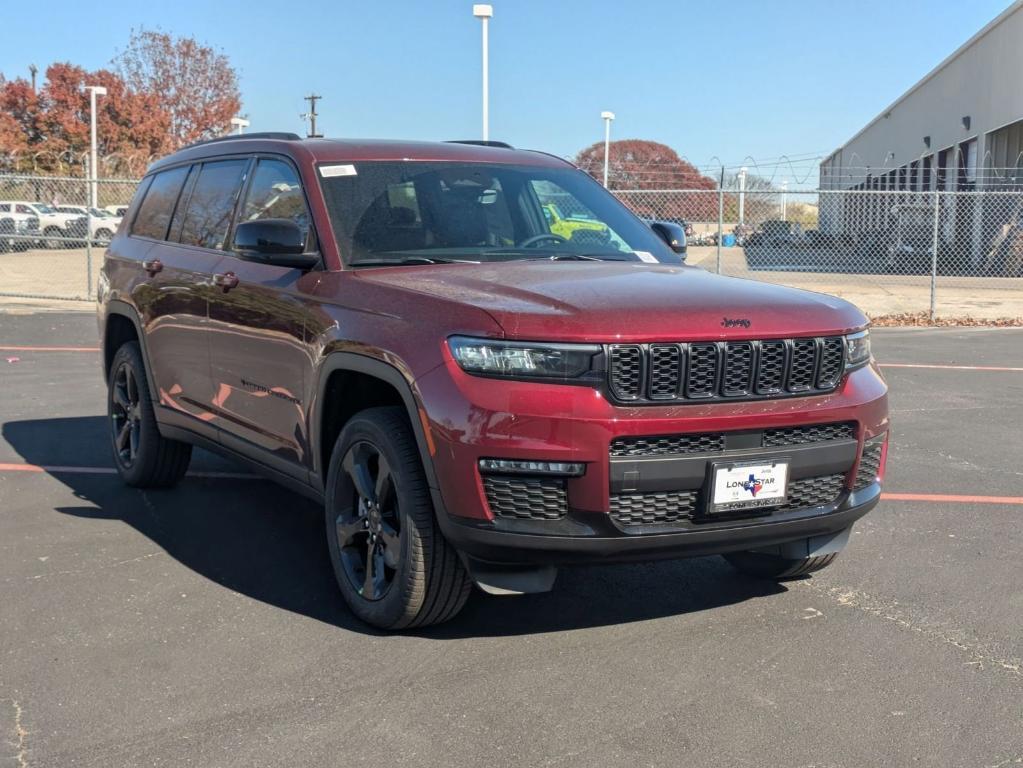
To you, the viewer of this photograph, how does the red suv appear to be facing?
facing the viewer and to the right of the viewer

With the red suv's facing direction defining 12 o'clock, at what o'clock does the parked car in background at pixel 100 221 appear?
The parked car in background is roughly at 7 o'clock from the red suv.

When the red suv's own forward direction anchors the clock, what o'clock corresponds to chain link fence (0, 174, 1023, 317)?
The chain link fence is roughly at 8 o'clock from the red suv.

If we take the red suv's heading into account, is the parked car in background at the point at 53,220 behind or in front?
behind

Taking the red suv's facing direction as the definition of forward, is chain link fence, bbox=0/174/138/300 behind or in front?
behind
